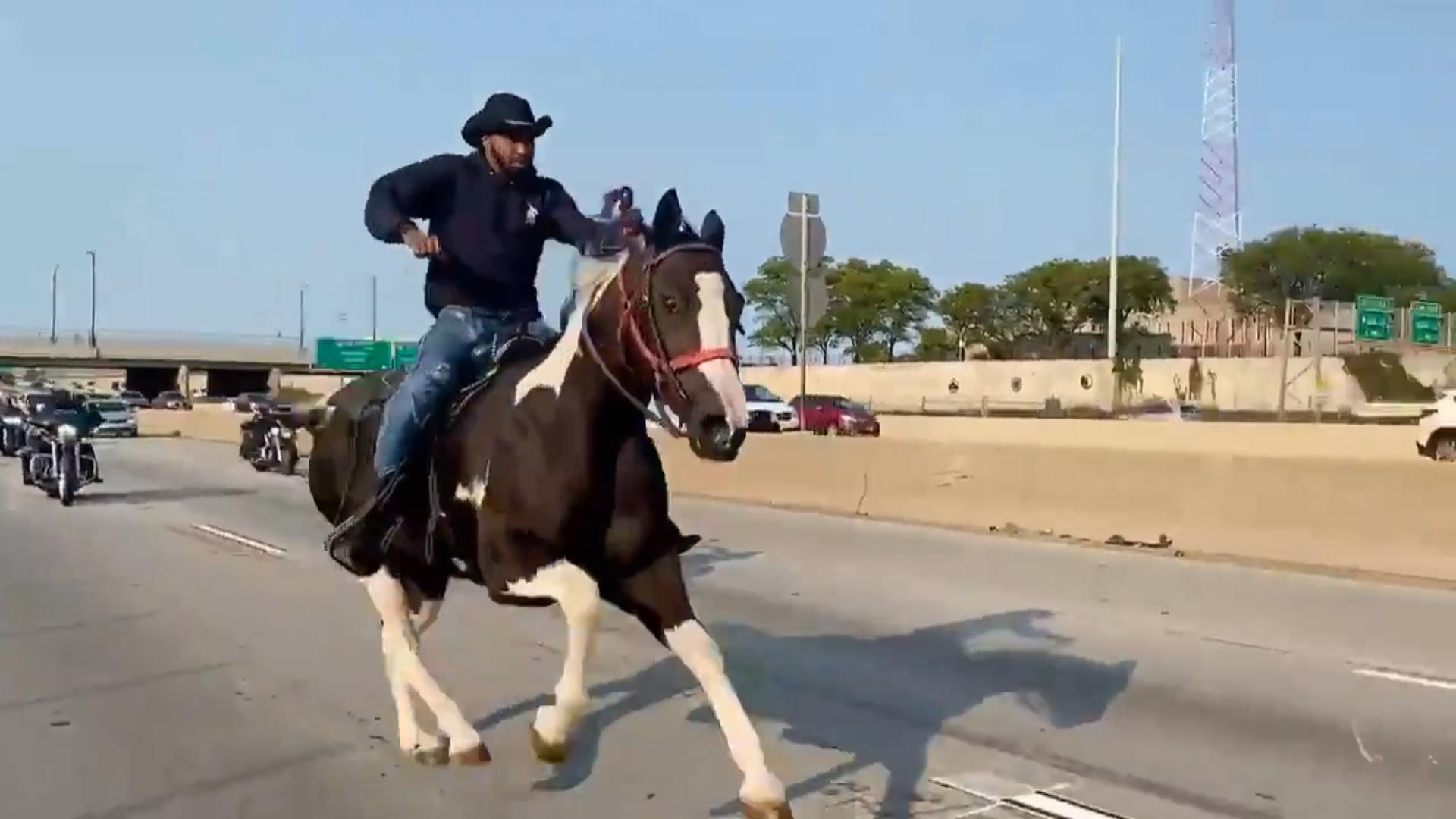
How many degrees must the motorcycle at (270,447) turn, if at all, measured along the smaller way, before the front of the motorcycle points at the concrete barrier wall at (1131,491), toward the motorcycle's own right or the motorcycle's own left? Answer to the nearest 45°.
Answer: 0° — it already faces it

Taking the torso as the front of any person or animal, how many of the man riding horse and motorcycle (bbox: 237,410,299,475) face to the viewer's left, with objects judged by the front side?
0

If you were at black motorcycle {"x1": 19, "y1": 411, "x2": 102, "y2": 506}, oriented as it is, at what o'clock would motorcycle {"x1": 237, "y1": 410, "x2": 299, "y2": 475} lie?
The motorcycle is roughly at 7 o'clock from the black motorcycle.

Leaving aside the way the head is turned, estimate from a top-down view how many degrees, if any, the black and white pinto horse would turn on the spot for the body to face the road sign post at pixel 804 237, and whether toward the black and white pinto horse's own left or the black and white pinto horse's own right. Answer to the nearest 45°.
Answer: approximately 135° to the black and white pinto horse's own left

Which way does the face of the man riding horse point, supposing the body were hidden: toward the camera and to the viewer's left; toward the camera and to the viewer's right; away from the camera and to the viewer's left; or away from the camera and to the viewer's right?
toward the camera and to the viewer's right

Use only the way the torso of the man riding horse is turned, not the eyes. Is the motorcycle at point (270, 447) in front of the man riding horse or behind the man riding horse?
behind

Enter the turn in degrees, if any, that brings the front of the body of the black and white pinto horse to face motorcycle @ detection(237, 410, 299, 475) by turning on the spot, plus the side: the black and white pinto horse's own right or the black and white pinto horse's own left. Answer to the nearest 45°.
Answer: approximately 135° to the black and white pinto horse's own left

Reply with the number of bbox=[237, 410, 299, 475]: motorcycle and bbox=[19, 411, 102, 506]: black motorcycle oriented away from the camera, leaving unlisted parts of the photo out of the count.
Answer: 0

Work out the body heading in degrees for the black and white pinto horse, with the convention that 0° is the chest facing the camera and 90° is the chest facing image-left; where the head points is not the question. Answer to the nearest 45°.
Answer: approximately 315°

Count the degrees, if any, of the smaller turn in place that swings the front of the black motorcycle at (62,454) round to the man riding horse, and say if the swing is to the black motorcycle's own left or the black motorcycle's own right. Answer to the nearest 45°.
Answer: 0° — it already faces them
